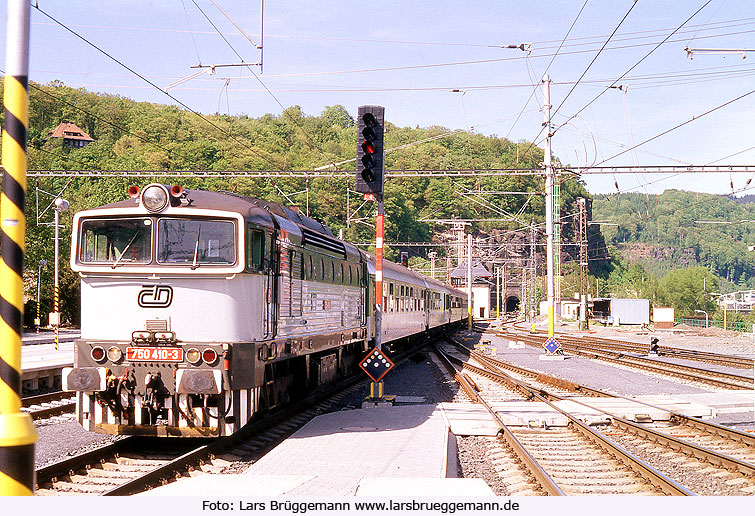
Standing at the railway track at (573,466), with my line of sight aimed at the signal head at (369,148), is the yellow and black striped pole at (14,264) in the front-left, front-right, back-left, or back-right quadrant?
back-left

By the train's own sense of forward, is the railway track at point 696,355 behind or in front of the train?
behind

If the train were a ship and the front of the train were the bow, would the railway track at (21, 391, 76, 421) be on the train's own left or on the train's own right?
on the train's own right

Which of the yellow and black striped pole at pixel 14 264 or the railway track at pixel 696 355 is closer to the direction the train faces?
the yellow and black striped pole

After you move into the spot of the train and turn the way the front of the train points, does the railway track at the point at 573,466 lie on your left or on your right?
on your left

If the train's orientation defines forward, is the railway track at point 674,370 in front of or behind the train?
behind

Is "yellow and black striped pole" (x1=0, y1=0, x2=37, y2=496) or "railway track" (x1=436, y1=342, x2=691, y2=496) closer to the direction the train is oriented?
the yellow and black striped pole

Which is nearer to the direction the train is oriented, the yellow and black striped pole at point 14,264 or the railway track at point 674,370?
the yellow and black striped pole

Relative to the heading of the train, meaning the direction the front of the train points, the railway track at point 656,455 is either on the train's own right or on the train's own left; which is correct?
on the train's own left

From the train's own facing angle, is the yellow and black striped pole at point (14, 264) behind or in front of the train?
in front

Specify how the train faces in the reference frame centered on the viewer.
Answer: facing the viewer and to the left of the viewer
